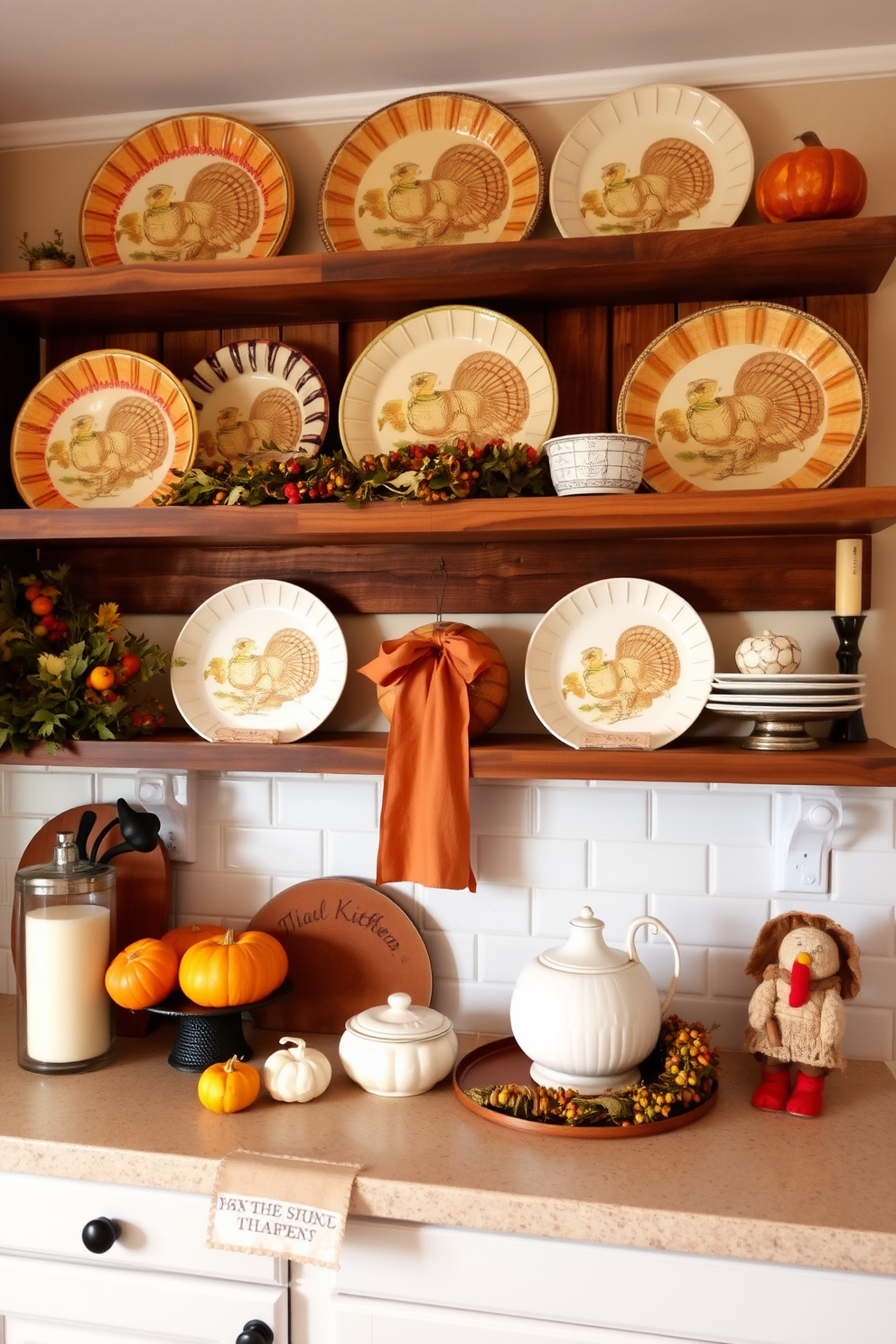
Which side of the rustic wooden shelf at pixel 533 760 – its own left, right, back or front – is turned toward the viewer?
front

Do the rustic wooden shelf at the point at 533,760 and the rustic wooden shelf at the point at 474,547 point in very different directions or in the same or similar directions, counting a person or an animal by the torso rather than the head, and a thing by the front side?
same or similar directions

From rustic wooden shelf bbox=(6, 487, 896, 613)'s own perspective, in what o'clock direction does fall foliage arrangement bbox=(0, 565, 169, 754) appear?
The fall foliage arrangement is roughly at 3 o'clock from the rustic wooden shelf.

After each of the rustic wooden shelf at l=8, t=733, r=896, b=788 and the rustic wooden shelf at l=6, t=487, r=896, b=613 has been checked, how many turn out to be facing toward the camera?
2

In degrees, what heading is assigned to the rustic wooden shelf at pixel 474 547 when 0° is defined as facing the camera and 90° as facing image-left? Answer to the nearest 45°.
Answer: approximately 0°

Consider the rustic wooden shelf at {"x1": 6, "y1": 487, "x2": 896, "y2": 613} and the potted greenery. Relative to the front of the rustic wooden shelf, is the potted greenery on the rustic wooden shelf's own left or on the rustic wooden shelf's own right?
on the rustic wooden shelf's own right
